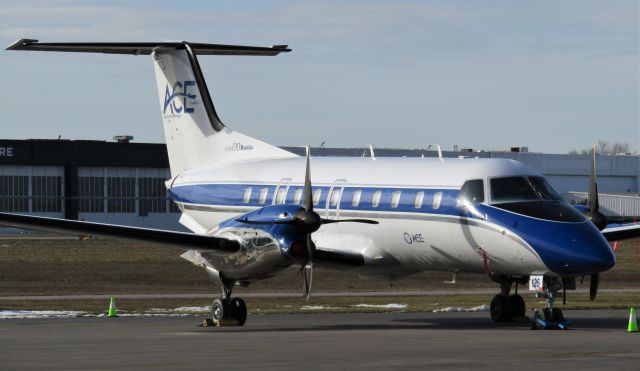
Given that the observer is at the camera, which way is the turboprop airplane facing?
facing the viewer and to the right of the viewer
